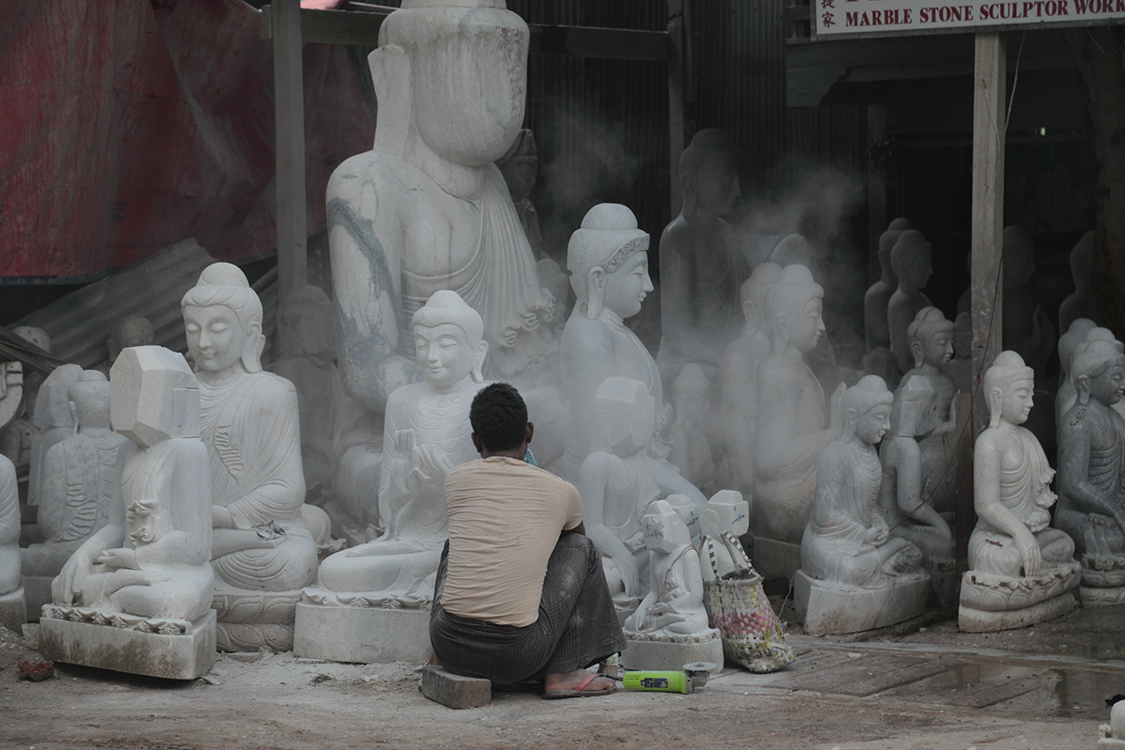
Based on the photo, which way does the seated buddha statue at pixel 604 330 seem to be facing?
to the viewer's right

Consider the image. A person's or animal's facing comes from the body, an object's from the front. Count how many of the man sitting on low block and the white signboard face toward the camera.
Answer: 1
